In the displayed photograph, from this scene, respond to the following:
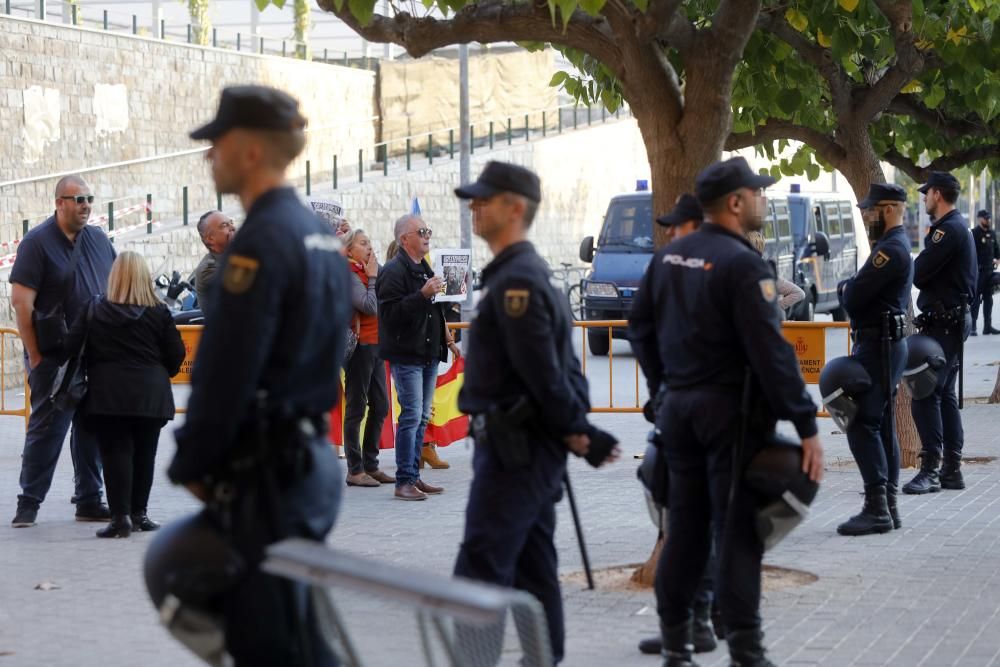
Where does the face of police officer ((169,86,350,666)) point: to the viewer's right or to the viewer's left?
to the viewer's left

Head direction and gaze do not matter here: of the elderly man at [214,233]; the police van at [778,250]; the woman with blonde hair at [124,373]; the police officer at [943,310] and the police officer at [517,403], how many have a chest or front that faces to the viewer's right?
1

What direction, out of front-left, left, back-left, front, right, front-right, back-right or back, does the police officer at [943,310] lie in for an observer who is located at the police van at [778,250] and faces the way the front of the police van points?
front-left

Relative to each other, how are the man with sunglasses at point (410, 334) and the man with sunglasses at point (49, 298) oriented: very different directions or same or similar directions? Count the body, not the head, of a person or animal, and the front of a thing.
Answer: same or similar directions

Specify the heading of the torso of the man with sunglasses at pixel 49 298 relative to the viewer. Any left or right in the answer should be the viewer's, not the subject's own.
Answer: facing the viewer and to the right of the viewer

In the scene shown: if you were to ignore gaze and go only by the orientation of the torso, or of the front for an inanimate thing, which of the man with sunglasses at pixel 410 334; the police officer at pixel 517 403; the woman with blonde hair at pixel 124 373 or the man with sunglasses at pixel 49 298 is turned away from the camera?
the woman with blonde hair

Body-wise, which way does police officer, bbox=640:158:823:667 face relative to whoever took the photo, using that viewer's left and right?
facing away from the viewer and to the right of the viewer

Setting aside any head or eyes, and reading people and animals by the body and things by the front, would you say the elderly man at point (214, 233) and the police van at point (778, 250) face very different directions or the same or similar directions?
very different directions

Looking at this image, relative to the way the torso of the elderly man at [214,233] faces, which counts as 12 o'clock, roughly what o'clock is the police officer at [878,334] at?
The police officer is roughly at 1 o'clock from the elderly man.

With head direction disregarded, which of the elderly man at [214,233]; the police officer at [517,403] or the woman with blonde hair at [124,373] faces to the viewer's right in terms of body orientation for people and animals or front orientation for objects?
the elderly man

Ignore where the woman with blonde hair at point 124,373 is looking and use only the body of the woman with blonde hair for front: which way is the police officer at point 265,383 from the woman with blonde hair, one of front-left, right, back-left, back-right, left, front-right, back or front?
back

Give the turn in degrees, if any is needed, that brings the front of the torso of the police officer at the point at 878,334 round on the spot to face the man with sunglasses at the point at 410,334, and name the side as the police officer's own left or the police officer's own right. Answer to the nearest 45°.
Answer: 0° — they already face them

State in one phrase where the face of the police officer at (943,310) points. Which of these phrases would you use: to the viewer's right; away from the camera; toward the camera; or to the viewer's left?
to the viewer's left

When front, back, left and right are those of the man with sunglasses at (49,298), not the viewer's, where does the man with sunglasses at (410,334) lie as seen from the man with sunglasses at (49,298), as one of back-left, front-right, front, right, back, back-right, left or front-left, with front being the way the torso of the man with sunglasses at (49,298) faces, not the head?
front-left

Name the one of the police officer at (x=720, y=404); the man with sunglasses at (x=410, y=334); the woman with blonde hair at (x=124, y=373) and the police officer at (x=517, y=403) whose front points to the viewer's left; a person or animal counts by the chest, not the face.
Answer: the police officer at (x=517, y=403)

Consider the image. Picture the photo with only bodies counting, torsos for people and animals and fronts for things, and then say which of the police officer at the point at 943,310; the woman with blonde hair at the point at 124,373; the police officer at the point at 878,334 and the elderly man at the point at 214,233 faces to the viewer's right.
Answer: the elderly man
